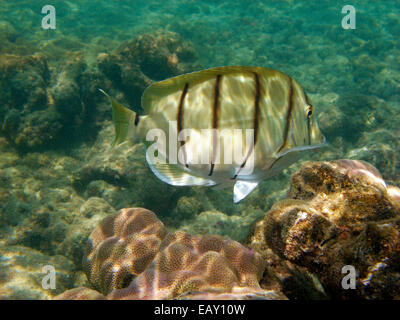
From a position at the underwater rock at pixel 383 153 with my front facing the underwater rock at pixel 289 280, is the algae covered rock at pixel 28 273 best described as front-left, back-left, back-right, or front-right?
front-right

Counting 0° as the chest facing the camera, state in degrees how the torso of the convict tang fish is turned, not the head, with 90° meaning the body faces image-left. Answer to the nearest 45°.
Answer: approximately 270°

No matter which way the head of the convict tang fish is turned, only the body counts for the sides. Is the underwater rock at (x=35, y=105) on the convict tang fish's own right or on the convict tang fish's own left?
on the convict tang fish's own left

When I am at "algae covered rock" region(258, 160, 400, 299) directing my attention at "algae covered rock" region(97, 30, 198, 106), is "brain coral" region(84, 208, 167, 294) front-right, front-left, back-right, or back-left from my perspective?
front-left

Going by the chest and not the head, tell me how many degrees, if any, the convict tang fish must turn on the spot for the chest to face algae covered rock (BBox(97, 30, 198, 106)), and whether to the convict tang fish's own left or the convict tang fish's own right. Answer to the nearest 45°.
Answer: approximately 90° to the convict tang fish's own left

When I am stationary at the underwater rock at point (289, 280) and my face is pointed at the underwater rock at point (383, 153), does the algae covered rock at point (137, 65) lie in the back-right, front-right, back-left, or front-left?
front-left

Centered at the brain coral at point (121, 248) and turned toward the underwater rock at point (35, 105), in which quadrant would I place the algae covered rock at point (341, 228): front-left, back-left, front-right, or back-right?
back-right
